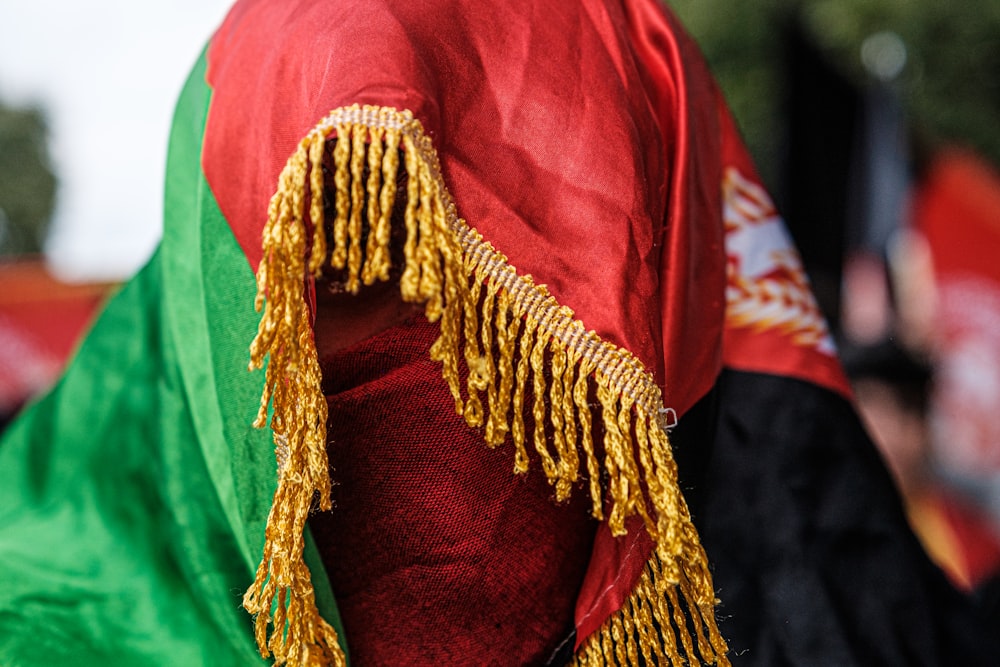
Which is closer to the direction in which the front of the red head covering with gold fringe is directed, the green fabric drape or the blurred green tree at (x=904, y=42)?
the green fabric drape

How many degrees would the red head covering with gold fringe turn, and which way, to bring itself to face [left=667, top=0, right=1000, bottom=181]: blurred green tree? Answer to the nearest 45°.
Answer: approximately 180°

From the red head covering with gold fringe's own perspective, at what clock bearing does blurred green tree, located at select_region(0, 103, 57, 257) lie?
The blurred green tree is roughly at 4 o'clock from the red head covering with gold fringe.

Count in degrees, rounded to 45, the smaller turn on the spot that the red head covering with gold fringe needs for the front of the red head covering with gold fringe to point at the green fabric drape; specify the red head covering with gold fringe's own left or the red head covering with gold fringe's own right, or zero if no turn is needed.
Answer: approximately 90° to the red head covering with gold fringe's own right

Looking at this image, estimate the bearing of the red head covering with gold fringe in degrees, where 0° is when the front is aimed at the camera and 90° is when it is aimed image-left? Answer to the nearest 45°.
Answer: approximately 45°

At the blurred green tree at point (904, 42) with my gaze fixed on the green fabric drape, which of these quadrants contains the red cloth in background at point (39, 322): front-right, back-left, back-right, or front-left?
front-right

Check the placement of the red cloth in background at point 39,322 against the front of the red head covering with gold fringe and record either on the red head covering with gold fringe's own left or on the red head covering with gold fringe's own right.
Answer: on the red head covering with gold fringe's own right

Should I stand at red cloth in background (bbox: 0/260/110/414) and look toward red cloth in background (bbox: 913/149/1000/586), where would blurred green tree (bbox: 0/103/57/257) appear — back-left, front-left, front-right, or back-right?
back-left

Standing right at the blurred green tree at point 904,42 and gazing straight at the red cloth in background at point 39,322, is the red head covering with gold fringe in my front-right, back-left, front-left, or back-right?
front-left

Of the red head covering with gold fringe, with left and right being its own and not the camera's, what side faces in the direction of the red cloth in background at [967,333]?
back
